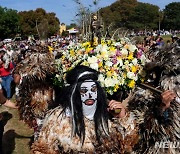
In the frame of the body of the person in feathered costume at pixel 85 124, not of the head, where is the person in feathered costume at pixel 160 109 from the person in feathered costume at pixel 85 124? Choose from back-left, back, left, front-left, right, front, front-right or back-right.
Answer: back-left

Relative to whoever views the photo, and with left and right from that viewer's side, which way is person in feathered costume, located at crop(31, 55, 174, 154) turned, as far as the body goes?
facing the viewer

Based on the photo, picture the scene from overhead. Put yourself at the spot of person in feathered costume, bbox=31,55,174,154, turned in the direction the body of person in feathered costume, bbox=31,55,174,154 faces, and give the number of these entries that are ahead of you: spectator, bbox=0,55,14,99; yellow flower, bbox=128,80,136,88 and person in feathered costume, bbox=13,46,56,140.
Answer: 0

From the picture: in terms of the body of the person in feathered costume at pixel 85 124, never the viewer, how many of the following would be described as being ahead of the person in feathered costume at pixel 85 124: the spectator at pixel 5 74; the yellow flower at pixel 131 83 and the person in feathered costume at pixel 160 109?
0

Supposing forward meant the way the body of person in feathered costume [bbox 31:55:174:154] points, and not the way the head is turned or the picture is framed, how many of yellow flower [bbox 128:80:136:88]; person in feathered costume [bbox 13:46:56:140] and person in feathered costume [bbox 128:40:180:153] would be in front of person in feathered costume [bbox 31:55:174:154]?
0

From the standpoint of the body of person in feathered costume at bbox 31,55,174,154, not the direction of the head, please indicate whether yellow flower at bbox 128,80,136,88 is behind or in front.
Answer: behind

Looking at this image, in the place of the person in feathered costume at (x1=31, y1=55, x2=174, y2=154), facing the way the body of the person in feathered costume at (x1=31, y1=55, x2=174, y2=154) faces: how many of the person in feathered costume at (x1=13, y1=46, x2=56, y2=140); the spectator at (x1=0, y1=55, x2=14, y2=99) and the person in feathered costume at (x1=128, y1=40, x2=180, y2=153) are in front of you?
0

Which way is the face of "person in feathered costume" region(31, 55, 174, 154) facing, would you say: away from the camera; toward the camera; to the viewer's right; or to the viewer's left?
toward the camera
